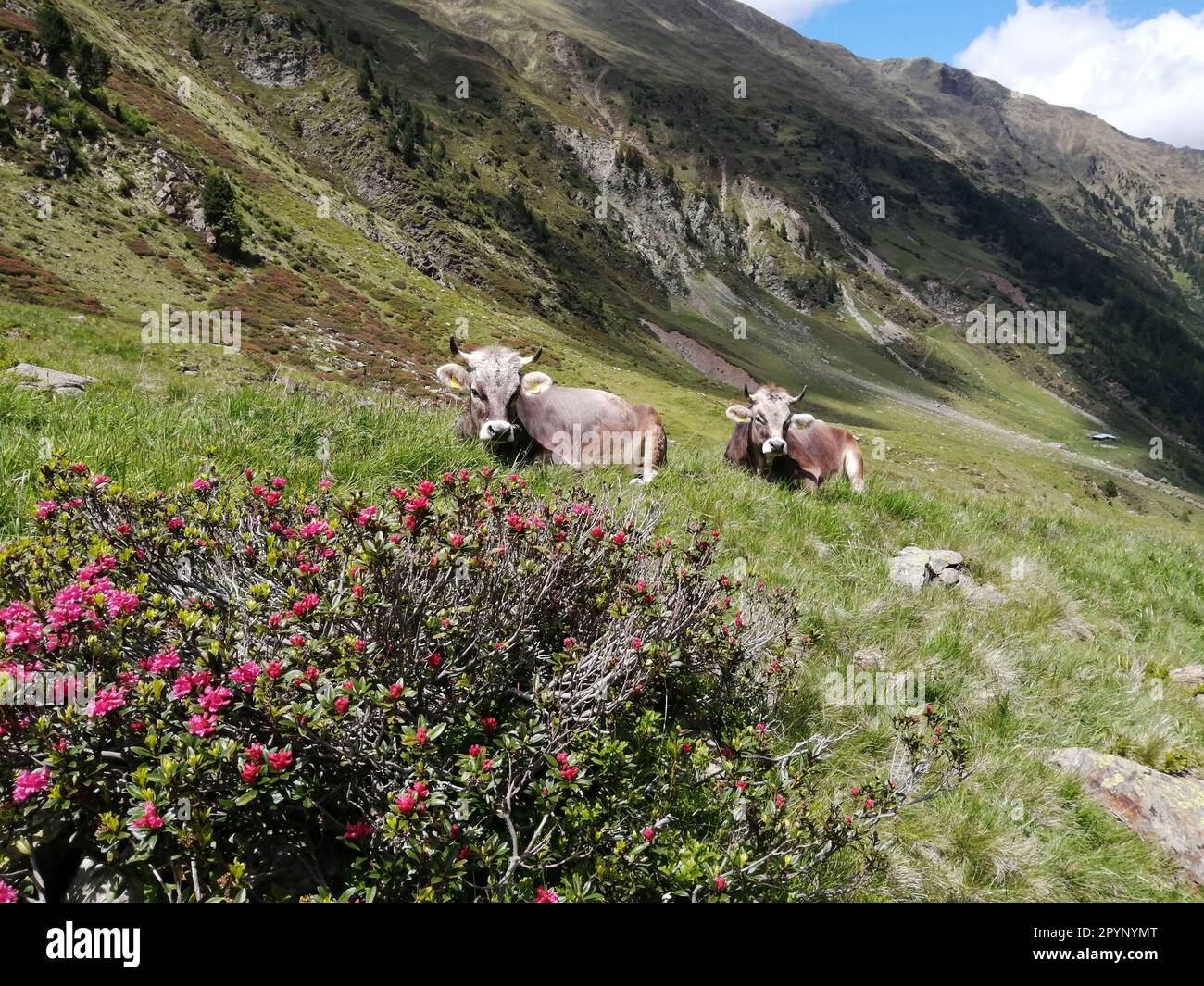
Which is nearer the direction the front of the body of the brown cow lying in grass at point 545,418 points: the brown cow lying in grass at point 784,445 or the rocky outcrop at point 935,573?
the rocky outcrop

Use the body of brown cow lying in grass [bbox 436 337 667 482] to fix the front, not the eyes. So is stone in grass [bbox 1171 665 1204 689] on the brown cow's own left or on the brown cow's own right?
on the brown cow's own left

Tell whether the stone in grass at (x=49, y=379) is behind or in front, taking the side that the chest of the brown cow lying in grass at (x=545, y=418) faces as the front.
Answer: in front

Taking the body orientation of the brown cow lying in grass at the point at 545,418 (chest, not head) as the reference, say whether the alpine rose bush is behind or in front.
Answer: in front

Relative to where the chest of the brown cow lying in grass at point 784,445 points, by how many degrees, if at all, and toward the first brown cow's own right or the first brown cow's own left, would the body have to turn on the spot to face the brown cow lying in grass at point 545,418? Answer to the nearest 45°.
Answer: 0° — it already faces it

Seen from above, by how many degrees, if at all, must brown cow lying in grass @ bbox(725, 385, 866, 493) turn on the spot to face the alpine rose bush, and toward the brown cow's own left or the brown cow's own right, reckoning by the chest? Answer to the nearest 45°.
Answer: approximately 45° to the brown cow's own left

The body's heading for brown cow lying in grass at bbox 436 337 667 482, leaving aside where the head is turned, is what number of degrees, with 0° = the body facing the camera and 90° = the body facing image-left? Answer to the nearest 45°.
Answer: approximately 45°

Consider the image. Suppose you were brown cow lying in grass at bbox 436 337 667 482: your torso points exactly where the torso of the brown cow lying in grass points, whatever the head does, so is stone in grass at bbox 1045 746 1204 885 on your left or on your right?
on your left
